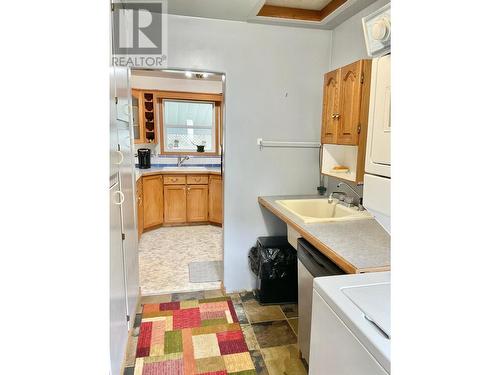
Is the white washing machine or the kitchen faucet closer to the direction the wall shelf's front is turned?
the white washing machine

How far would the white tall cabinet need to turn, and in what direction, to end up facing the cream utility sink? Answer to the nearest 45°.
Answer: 0° — it already faces it

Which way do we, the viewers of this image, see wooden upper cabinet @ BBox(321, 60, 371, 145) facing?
facing the viewer and to the left of the viewer

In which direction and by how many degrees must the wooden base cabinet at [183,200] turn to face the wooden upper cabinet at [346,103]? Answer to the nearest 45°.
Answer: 0° — it already faces it

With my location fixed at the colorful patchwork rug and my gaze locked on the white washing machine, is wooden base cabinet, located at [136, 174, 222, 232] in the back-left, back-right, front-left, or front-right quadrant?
back-left

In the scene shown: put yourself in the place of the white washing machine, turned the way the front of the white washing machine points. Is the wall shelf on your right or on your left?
on your right

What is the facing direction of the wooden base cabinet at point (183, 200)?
toward the camera

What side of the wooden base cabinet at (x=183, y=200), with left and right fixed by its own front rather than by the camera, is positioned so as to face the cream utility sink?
front

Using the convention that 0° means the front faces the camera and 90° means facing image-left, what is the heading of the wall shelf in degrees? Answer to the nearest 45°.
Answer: approximately 45°

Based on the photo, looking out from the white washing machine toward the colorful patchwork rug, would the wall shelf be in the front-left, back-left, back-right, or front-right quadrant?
front-right

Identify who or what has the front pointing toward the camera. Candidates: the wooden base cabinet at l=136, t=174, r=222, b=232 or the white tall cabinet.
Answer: the wooden base cabinet

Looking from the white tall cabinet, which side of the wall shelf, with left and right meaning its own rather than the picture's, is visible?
front

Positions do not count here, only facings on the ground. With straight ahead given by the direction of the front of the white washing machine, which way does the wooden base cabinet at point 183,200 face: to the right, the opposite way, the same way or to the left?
to the left
